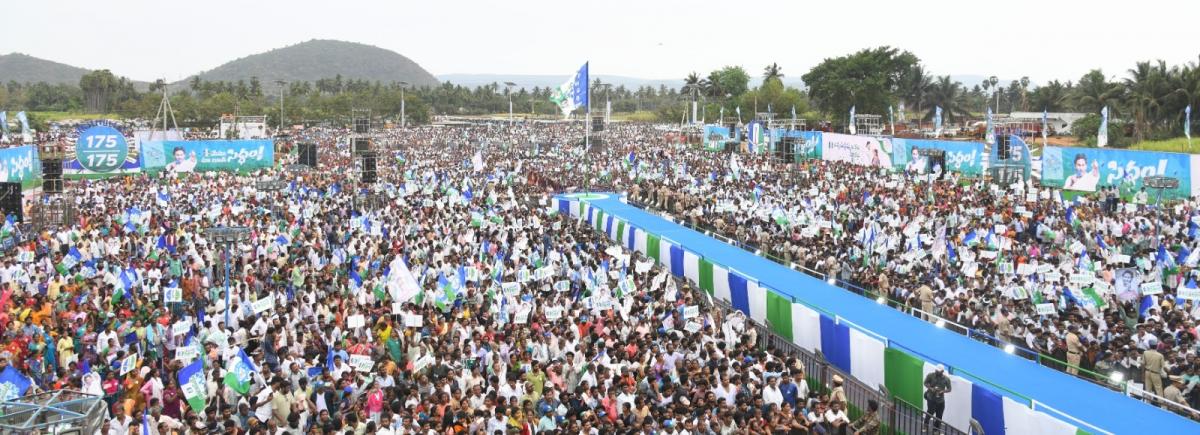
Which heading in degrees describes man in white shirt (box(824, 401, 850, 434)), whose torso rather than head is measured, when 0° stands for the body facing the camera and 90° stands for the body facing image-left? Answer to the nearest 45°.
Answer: approximately 315°

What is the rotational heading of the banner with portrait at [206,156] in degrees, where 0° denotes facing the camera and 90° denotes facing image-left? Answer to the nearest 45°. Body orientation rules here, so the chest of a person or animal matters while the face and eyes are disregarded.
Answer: approximately 0°

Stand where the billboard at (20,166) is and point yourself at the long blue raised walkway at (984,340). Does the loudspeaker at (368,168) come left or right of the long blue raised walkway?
left

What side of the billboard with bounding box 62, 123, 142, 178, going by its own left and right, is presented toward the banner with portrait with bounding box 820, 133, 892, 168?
left

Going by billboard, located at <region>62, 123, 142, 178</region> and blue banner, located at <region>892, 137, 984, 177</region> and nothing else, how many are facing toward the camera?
2

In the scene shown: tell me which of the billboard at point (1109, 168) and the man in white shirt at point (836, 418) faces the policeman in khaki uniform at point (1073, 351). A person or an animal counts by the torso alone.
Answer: the billboard
